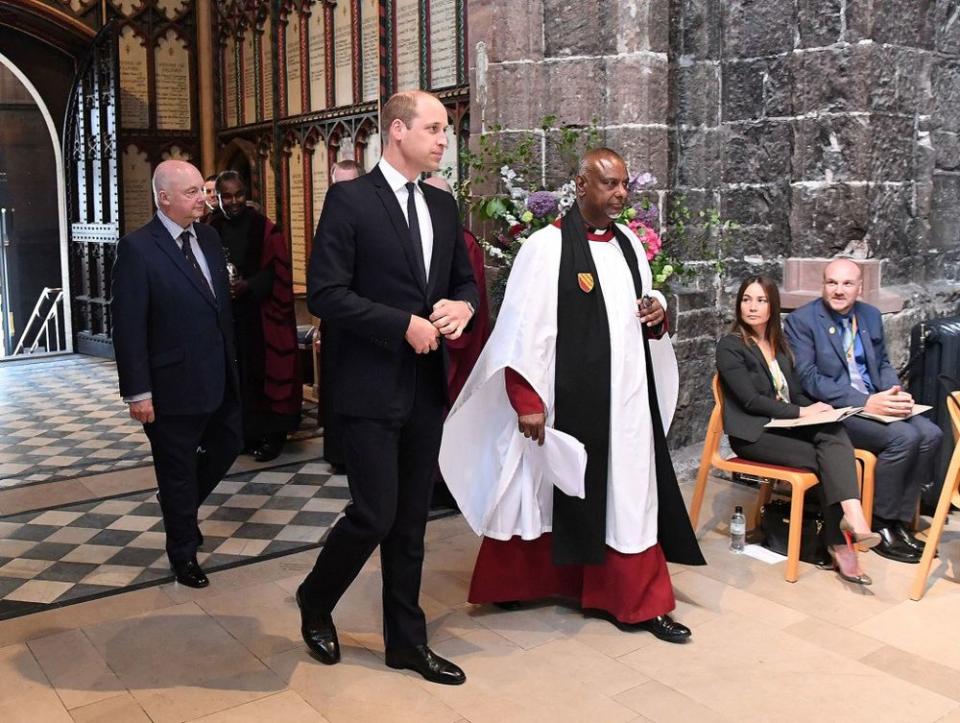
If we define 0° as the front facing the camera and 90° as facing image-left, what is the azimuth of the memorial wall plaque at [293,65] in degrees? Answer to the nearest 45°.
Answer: approximately 45°

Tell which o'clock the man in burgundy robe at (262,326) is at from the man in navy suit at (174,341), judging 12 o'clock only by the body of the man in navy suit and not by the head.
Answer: The man in burgundy robe is roughly at 8 o'clock from the man in navy suit.

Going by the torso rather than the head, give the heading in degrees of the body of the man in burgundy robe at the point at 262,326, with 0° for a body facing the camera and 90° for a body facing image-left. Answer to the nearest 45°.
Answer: approximately 45°

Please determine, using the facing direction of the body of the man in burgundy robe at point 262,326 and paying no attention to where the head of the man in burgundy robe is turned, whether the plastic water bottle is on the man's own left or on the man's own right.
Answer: on the man's own left

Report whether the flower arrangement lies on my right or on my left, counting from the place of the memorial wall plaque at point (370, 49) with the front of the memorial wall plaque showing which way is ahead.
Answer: on my left

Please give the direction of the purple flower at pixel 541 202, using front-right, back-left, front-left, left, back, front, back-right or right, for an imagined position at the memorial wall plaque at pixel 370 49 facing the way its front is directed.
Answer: front-left

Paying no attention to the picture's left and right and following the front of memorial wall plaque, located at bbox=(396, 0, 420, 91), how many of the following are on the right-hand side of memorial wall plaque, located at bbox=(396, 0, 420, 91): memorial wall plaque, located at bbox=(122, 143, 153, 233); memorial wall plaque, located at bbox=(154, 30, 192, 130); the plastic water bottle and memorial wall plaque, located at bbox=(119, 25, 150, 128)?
3

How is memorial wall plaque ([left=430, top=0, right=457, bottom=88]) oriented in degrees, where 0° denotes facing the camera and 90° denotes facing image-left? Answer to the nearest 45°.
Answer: approximately 45°

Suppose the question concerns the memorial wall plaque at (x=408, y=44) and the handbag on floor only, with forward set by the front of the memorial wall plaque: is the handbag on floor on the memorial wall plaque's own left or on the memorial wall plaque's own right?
on the memorial wall plaque's own left

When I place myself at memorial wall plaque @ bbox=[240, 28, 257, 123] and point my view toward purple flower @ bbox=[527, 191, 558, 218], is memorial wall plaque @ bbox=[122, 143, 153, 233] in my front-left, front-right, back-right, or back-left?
back-right

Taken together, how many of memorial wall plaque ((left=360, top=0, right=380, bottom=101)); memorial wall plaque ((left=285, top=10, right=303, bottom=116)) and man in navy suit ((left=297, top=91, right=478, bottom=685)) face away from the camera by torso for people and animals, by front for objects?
0

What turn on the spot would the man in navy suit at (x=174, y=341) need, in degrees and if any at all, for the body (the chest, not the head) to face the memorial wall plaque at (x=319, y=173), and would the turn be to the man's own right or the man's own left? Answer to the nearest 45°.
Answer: approximately 135° to the man's own left
